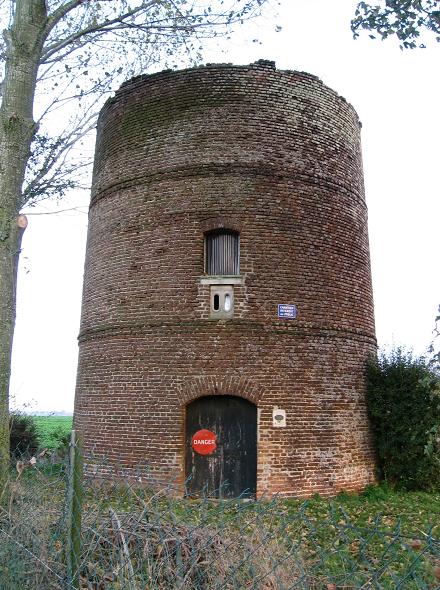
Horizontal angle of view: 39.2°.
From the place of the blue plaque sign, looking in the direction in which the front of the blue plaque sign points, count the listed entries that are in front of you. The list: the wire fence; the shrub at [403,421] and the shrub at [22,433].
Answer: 1

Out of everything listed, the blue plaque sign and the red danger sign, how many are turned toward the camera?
2

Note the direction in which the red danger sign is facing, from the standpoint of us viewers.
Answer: facing the viewer

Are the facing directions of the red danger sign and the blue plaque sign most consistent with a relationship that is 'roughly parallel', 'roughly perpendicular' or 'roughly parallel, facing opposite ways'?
roughly parallel

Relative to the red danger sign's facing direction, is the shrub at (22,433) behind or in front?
behind

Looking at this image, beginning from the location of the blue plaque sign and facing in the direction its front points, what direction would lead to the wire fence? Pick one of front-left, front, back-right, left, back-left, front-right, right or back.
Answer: front

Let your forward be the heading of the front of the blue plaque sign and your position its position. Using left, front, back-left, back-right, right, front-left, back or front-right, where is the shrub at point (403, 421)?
back-left

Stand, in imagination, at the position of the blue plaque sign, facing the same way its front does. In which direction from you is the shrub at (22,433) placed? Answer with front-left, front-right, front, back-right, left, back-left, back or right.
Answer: back-right

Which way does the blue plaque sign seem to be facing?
toward the camera

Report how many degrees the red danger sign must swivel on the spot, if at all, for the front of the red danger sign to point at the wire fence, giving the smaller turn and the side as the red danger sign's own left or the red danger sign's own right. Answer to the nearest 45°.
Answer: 0° — it already faces it
